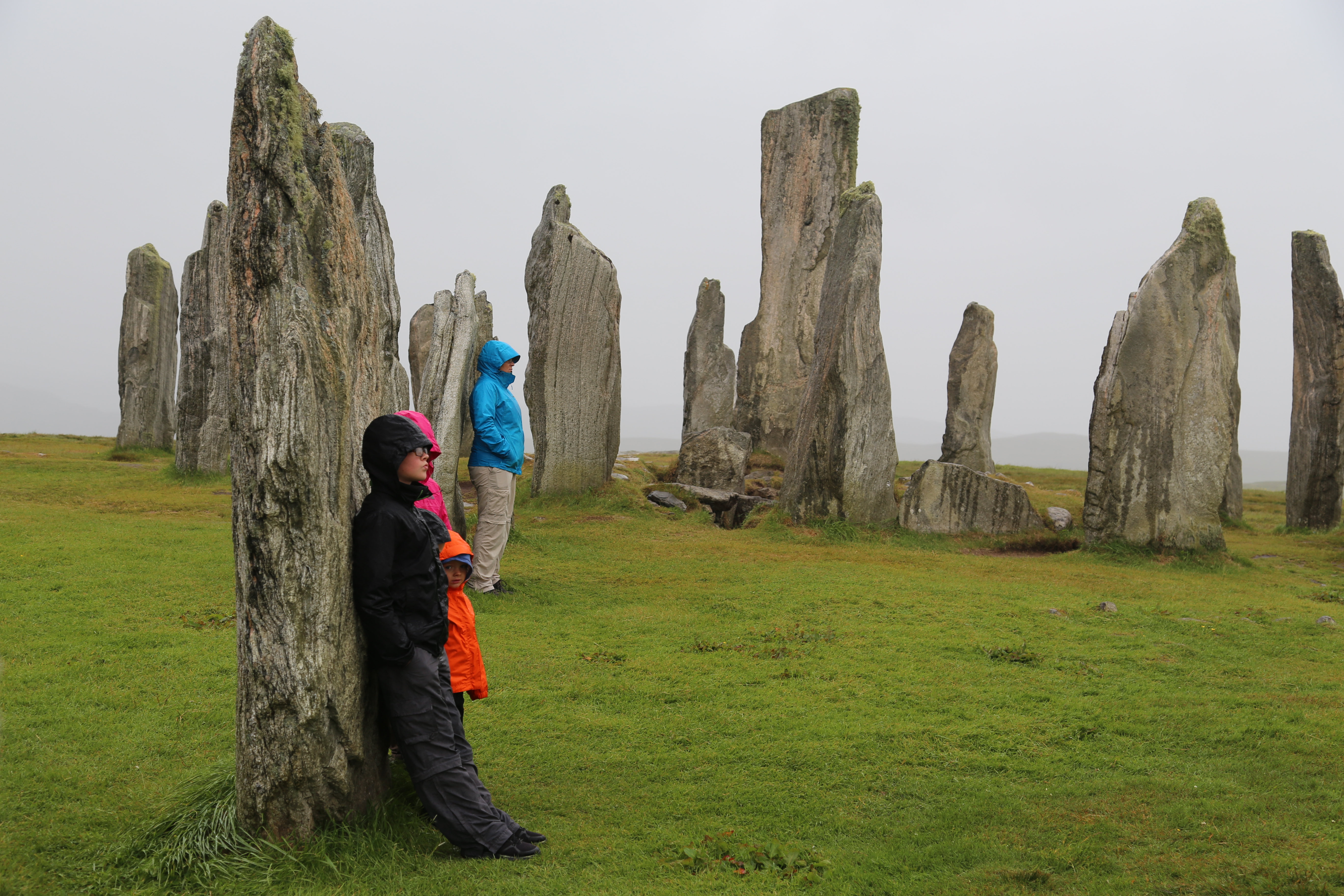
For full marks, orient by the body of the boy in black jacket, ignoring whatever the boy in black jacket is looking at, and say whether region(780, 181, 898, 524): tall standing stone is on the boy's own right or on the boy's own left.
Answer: on the boy's own left

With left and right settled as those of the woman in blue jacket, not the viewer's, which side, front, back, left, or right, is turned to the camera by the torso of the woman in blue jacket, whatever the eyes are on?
right

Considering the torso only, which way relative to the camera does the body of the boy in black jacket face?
to the viewer's right

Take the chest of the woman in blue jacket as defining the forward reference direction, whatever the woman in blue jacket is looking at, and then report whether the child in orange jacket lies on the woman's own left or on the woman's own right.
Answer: on the woman's own right

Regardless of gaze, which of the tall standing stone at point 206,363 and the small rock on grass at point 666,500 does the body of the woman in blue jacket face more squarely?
the small rock on grass

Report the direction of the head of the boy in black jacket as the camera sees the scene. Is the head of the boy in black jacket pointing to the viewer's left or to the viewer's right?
to the viewer's right

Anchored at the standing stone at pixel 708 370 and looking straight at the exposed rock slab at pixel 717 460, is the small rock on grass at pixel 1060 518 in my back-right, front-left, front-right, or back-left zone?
front-left

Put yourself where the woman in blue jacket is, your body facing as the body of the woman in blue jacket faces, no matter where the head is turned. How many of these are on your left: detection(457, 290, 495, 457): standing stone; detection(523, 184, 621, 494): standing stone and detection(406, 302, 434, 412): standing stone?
3

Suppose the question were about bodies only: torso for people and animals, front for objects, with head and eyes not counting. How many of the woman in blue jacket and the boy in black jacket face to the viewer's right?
2

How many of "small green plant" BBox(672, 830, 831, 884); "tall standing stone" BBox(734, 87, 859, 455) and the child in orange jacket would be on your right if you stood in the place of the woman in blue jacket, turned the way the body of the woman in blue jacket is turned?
2

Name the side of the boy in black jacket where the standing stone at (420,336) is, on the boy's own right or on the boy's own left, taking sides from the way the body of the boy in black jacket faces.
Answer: on the boy's own left

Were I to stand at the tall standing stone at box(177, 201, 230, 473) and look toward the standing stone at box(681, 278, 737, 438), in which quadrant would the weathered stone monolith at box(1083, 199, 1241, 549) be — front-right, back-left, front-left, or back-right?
front-right

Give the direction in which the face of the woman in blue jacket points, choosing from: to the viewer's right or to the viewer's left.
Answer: to the viewer's right
